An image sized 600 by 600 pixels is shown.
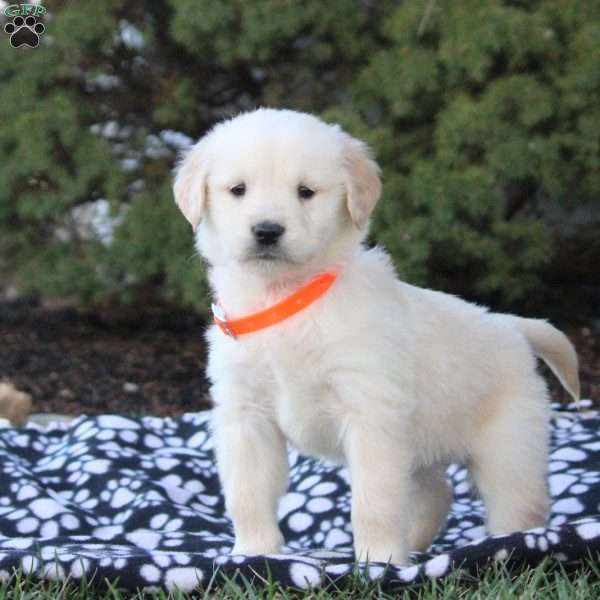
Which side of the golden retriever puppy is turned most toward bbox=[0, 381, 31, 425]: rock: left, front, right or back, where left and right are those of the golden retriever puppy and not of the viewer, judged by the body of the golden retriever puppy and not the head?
right
